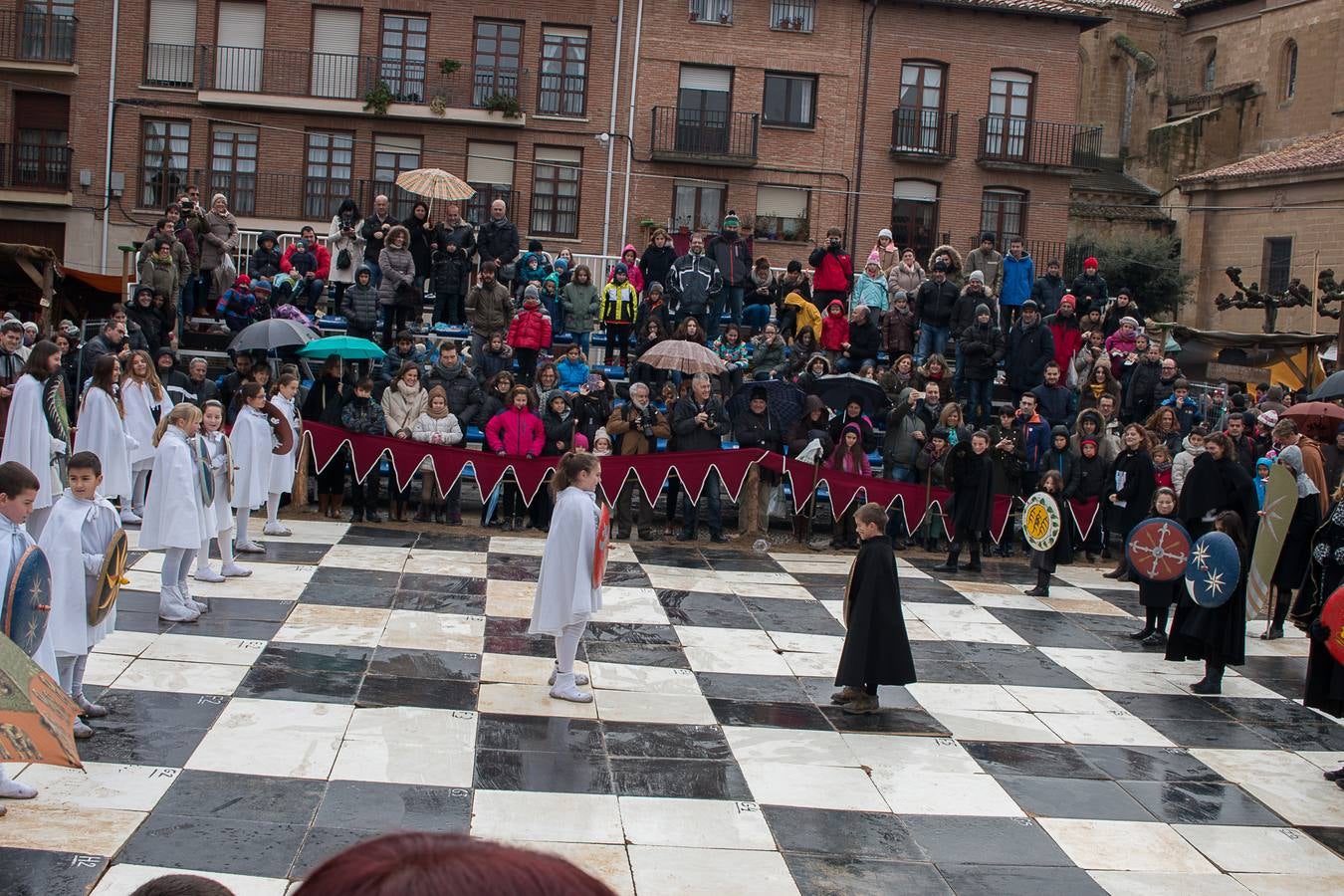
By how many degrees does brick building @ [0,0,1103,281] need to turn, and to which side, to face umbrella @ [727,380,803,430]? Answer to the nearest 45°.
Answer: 0° — it already faces it

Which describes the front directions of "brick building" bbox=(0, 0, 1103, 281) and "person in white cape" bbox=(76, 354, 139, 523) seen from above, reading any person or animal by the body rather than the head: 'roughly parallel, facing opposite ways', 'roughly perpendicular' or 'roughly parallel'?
roughly perpendicular

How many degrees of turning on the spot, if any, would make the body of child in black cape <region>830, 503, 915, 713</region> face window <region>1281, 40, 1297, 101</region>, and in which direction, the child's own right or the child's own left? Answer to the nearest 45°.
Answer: approximately 90° to the child's own right

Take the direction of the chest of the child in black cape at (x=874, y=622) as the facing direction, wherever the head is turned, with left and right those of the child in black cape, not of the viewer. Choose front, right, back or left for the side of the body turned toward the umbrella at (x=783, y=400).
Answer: right

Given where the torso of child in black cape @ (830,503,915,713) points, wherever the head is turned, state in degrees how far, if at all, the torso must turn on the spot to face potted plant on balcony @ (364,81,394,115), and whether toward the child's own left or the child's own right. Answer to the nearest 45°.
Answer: approximately 45° to the child's own right

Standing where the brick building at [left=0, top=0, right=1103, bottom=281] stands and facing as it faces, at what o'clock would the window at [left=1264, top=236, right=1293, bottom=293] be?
The window is roughly at 9 o'clock from the brick building.

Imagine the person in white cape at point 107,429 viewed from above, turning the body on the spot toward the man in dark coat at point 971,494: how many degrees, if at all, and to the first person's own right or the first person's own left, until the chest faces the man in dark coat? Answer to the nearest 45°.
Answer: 0° — they already face them

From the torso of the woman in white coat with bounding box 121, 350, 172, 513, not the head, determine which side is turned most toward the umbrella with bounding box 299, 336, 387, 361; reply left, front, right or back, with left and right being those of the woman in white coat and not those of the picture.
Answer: left

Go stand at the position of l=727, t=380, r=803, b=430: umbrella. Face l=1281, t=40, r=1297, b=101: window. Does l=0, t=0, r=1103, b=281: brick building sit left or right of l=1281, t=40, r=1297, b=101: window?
left

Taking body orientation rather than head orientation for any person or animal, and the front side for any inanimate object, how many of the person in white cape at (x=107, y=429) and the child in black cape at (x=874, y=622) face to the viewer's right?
1

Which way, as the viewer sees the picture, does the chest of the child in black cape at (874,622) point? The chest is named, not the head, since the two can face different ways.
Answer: to the viewer's left

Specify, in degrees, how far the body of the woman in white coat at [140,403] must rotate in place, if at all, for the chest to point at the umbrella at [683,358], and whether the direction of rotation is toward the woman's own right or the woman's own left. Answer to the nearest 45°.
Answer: approximately 45° to the woman's own left
